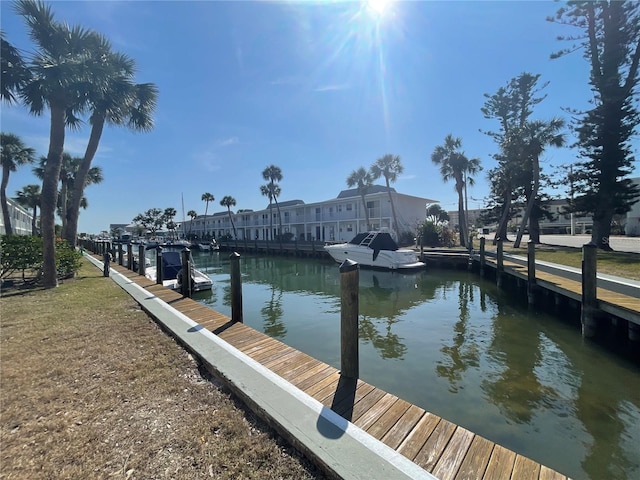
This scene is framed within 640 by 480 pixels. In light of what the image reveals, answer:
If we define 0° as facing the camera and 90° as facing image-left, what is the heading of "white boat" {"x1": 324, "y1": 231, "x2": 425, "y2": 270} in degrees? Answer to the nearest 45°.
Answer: approximately 135°

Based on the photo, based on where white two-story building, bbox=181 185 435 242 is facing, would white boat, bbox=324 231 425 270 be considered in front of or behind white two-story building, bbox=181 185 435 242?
in front

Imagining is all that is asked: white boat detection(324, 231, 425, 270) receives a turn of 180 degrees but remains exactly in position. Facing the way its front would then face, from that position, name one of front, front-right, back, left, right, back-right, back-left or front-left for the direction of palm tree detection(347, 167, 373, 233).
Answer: back-left

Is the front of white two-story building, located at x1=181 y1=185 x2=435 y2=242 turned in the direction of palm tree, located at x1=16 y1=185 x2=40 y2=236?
no

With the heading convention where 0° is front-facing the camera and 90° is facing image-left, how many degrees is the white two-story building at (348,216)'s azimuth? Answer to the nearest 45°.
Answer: approximately 45°

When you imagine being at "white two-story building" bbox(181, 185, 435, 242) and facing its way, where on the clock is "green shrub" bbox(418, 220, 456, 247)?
The green shrub is roughly at 9 o'clock from the white two-story building.

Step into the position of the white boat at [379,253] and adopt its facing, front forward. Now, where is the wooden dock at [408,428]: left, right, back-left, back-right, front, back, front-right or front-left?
back-left

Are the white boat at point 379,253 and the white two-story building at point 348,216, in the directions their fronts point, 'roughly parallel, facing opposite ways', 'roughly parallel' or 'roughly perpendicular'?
roughly perpendicular

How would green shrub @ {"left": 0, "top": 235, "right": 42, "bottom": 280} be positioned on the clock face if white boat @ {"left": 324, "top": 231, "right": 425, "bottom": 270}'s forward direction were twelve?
The green shrub is roughly at 9 o'clock from the white boat.

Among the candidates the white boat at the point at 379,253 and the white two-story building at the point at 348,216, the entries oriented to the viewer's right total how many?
0

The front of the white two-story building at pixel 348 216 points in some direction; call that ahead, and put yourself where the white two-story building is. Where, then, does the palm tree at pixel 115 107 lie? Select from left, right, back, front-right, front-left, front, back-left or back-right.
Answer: front

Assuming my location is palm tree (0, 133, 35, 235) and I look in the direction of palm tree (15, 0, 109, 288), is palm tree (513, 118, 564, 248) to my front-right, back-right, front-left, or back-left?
front-left

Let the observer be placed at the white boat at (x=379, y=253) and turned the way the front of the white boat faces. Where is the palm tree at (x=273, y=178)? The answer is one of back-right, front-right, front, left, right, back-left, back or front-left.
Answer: front

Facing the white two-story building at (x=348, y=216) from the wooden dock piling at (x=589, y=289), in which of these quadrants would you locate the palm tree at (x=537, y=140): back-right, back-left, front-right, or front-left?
front-right

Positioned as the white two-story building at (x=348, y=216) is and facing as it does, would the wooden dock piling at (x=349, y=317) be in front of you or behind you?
in front

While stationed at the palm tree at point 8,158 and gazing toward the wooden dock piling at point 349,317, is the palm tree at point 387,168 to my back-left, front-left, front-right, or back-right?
front-left

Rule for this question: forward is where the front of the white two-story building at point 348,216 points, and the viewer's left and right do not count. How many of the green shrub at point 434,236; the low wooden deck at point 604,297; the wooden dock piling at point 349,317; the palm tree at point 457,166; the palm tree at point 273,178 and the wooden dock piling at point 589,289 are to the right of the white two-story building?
1

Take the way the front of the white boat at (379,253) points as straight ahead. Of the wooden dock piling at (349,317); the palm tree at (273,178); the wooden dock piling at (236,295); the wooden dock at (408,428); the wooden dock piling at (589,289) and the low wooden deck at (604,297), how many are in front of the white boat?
1
